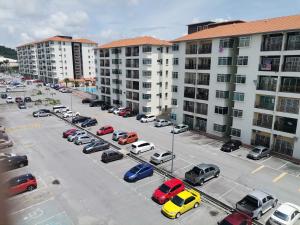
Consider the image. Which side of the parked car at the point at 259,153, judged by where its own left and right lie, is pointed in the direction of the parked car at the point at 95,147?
front

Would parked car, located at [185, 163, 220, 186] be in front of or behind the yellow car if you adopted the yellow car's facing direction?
behind

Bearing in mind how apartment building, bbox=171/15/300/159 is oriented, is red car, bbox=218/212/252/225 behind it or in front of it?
in front

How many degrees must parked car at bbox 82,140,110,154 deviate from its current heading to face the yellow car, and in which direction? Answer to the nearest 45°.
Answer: approximately 90° to its left

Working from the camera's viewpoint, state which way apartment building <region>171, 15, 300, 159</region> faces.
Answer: facing the viewer and to the left of the viewer

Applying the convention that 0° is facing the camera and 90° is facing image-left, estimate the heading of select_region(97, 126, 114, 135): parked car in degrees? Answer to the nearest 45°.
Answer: approximately 45°
